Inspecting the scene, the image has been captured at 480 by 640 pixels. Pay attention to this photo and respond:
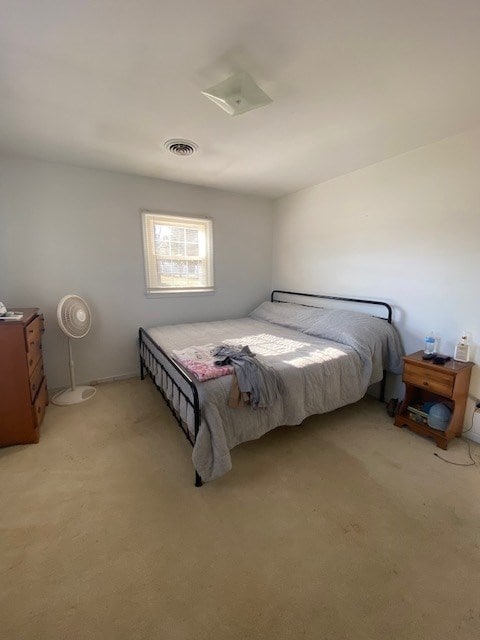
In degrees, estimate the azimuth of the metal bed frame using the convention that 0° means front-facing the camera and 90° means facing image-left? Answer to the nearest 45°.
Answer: approximately 45°

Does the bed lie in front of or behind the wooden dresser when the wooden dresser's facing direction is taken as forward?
in front

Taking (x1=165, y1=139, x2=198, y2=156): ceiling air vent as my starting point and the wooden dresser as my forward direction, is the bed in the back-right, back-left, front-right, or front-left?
back-left

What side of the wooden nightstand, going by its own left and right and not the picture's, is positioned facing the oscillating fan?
front

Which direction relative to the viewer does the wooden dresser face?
to the viewer's right

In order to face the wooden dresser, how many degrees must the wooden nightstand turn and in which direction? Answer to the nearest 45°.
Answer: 0° — it already faces it

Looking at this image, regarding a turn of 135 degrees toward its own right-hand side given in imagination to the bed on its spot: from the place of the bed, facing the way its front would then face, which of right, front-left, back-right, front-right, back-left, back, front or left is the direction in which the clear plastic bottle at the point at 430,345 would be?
right

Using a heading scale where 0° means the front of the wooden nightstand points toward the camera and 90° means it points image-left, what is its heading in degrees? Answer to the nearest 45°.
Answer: approximately 45°

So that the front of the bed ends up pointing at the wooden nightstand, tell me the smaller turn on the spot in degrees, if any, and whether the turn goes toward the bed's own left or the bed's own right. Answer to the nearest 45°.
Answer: approximately 135° to the bed's own left

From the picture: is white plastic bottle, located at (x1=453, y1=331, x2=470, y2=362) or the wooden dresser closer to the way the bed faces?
the wooden dresser

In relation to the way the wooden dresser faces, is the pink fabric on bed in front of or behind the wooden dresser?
in front

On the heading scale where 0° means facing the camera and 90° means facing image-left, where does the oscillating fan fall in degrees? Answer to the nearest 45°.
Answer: approximately 315°

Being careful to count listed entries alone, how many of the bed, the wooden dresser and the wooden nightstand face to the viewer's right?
1
